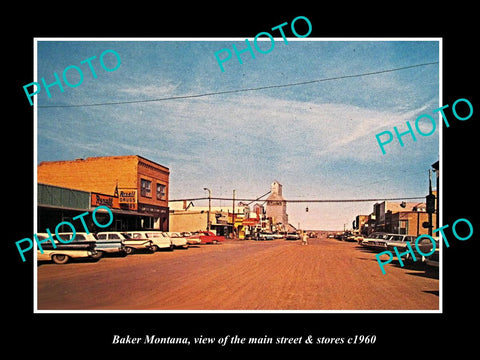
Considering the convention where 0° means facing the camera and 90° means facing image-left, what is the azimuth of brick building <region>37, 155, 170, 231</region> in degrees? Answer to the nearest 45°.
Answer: approximately 315°

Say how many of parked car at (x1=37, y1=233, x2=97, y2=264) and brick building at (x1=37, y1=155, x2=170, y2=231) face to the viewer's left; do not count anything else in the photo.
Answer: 1

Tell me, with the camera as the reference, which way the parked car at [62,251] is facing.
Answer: facing to the left of the viewer

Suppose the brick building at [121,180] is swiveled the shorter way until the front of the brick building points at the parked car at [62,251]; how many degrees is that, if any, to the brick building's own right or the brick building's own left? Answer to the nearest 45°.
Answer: approximately 45° to the brick building's own right

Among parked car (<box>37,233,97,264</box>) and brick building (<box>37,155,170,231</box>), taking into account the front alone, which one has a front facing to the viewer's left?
the parked car

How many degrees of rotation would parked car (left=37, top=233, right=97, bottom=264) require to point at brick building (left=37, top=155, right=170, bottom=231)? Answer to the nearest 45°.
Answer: approximately 90° to its right
